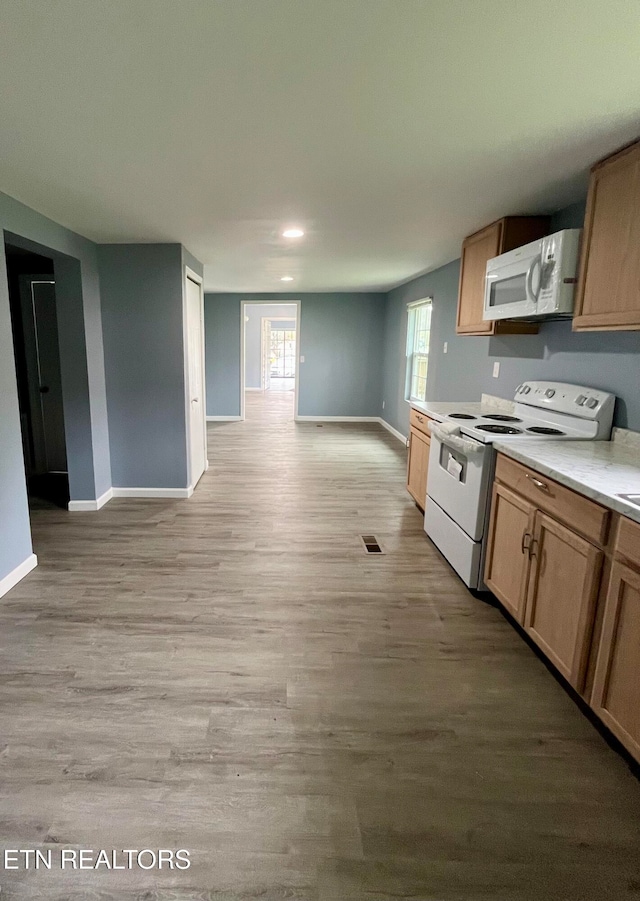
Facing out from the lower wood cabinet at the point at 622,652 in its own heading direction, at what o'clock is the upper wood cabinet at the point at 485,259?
The upper wood cabinet is roughly at 2 o'clock from the lower wood cabinet.

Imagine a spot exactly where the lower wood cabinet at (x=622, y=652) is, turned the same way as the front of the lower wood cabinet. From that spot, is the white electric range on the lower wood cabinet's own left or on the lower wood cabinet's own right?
on the lower wood cabinet's own right

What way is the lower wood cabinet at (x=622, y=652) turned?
to the viewer's left
